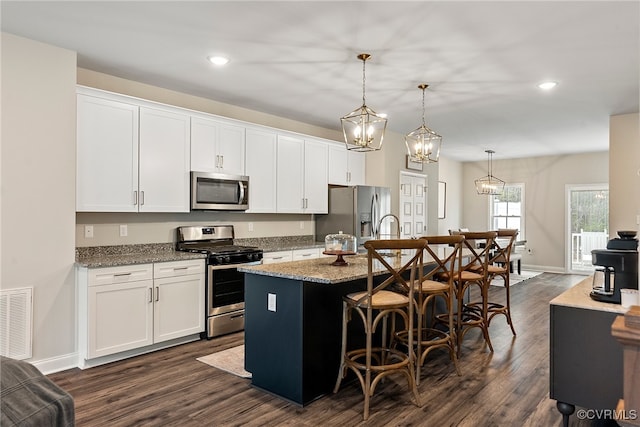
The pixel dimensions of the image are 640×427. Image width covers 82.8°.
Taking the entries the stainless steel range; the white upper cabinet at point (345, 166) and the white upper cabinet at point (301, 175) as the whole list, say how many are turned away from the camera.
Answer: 0

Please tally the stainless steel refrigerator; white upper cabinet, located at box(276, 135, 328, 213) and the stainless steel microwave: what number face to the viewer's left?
0

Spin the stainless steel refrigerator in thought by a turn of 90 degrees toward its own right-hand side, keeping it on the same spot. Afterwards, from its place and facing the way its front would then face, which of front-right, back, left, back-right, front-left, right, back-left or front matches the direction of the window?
back

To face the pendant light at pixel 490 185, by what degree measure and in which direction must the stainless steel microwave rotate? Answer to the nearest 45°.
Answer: approximately 90° to its left

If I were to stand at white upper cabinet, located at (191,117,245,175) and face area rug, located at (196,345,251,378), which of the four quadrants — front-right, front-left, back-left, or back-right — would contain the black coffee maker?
front-left

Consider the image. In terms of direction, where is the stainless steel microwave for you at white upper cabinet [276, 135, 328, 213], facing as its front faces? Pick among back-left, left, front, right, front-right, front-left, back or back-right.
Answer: right

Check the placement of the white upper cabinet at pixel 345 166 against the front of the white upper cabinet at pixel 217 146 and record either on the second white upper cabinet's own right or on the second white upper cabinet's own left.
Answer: on the second white upper cabinet's own left

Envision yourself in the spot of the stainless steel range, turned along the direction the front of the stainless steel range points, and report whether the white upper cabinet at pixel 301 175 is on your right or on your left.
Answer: on your left

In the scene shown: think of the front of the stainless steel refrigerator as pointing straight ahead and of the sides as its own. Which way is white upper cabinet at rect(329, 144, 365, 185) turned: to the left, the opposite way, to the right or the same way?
the same way

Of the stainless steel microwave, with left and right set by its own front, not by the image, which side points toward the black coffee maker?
front

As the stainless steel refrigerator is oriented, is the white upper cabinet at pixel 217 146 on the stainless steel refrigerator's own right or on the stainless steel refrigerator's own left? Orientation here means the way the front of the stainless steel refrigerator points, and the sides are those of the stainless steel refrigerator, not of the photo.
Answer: on the stainless steel refrigerator's own right

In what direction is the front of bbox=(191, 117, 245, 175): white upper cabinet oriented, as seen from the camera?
facing the viewer and to the right of the viewer

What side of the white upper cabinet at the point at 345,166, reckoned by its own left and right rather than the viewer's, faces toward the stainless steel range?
right

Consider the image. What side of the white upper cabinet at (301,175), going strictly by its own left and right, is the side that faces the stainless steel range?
right

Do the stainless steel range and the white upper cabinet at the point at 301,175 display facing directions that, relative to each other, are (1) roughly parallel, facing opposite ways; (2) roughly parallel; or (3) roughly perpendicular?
roughly parallel

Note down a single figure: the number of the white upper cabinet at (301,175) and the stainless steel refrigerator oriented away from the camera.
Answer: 0

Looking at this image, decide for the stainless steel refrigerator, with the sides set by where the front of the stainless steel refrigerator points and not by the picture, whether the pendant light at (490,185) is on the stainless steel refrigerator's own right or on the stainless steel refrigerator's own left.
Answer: on the stainless steel refrigerator's own left
